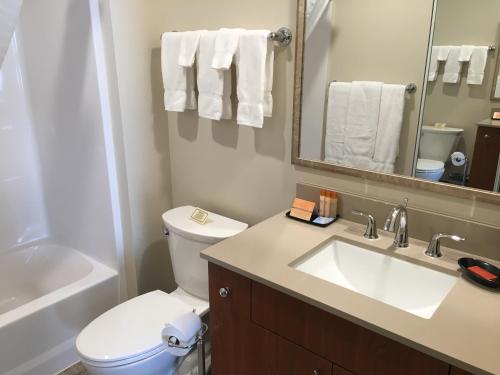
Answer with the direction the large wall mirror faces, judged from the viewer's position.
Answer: facing the viewer and to the left of the viewer

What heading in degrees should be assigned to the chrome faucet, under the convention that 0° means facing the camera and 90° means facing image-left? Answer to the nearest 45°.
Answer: approximately 45°

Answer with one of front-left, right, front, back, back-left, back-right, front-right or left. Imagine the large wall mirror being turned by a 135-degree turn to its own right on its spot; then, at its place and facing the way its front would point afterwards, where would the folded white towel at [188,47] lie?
left

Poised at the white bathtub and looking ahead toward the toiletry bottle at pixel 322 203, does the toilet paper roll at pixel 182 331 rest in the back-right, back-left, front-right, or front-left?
front-right

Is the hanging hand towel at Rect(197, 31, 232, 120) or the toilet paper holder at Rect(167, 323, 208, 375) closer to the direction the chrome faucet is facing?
the toilet paper holder

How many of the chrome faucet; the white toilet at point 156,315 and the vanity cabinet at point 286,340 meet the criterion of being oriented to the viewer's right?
0

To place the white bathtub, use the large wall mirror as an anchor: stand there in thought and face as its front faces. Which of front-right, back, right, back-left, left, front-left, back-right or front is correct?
front-right

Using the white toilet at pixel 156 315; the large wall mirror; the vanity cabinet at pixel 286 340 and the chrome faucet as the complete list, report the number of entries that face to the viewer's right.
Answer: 0

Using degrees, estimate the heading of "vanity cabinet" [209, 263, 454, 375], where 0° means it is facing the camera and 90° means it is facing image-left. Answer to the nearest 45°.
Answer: approximately 45°

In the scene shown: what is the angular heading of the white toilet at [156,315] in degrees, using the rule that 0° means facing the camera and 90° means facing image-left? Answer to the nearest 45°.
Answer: approximately 45°

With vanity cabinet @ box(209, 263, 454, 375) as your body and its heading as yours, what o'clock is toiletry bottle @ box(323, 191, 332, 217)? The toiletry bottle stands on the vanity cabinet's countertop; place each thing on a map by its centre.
The toiletry bottle is roughly at 5 o'clock from the vanity cabinet.
